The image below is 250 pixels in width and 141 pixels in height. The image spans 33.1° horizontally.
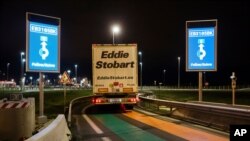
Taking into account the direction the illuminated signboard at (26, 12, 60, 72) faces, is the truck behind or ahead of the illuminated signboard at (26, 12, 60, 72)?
behind

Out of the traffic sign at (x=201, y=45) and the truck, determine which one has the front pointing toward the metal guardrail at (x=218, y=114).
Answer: the traffic sign

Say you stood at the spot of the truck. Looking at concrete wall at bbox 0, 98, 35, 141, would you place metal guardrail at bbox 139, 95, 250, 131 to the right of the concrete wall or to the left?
left

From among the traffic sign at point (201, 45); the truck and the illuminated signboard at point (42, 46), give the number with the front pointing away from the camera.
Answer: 1

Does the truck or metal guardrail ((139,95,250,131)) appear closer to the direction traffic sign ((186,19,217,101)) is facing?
the metal guardrail

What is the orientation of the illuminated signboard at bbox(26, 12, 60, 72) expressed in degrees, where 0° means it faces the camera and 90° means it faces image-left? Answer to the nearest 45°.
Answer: approximately 0°

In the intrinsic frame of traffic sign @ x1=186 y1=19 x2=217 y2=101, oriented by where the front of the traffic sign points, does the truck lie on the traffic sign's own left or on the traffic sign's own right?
on the traffic sign's own right

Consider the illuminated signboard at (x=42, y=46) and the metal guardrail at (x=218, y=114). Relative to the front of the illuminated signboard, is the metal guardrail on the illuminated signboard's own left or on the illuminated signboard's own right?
on the illuminated signboard's own left

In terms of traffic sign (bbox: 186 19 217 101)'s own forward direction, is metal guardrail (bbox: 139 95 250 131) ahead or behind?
ahead

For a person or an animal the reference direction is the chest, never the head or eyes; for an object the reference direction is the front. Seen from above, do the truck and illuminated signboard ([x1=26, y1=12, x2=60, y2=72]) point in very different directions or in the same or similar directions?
very different directions

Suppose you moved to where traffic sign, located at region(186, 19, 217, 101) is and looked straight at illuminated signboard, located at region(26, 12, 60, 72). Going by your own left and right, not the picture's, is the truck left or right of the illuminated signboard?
right

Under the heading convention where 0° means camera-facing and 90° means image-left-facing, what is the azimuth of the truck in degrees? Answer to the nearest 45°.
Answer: approximately 180°

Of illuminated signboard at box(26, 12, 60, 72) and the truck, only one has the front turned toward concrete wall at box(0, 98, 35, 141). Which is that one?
the illuminated signboard

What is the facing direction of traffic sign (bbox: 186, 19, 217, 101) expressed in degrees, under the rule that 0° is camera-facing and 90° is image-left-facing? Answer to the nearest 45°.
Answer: approximately 0°

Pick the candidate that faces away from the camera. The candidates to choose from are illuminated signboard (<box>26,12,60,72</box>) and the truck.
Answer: the truck

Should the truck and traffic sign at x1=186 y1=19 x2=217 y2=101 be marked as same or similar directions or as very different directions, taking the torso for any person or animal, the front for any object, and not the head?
very different directions
